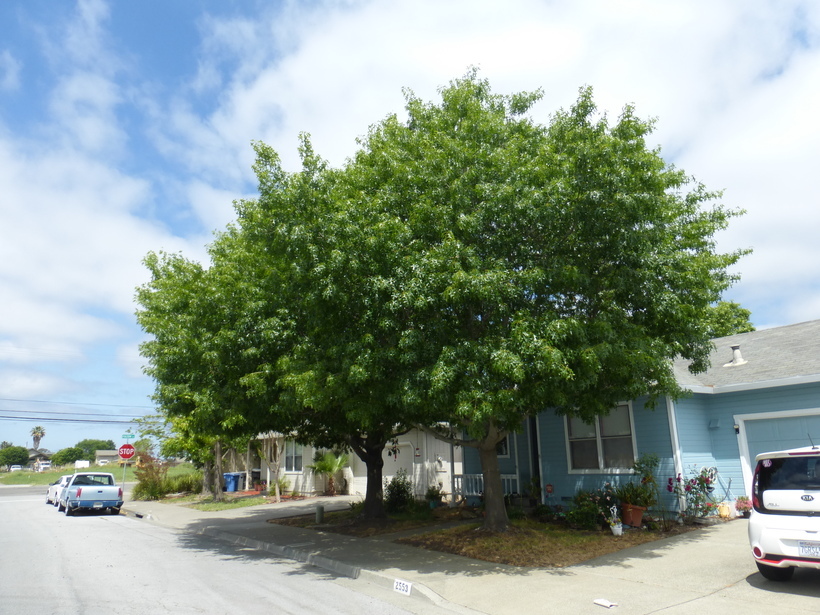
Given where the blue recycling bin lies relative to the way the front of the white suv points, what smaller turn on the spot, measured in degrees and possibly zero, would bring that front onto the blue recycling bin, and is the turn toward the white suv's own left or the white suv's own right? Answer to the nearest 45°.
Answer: approximately 45° to the white suv's own left

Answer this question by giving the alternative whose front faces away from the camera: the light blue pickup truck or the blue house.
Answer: the light blue pickup truck

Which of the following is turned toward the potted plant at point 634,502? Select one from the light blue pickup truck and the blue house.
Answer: the blue house

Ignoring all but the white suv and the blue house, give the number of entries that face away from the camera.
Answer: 1

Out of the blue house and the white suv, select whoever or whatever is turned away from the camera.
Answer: the white suv

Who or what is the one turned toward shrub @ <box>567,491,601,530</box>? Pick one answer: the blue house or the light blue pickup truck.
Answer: the blue house

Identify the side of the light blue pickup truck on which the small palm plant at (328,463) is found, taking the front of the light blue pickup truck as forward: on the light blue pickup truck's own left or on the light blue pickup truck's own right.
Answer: on the light blue pickup truck's own right

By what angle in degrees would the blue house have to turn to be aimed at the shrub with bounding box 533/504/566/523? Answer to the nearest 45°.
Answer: approximately 45° to its right

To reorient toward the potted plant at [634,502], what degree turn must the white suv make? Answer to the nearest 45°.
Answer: approximately 45° to its left

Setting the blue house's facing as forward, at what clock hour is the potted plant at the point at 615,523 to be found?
The potted plant is roughly at 12 o'clock from the blue house.

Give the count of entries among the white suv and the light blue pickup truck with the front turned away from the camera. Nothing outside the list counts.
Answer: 2

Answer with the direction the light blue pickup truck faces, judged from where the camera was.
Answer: facing away from the viewer

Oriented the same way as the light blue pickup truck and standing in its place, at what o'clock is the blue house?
The blue house is roughly at 5 o'clock from the light blue pickup truck.

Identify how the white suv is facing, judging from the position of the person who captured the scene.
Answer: facing away from the viewer

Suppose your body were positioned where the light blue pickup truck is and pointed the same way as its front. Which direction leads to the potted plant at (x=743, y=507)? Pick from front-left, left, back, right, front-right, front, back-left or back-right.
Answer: back-right
